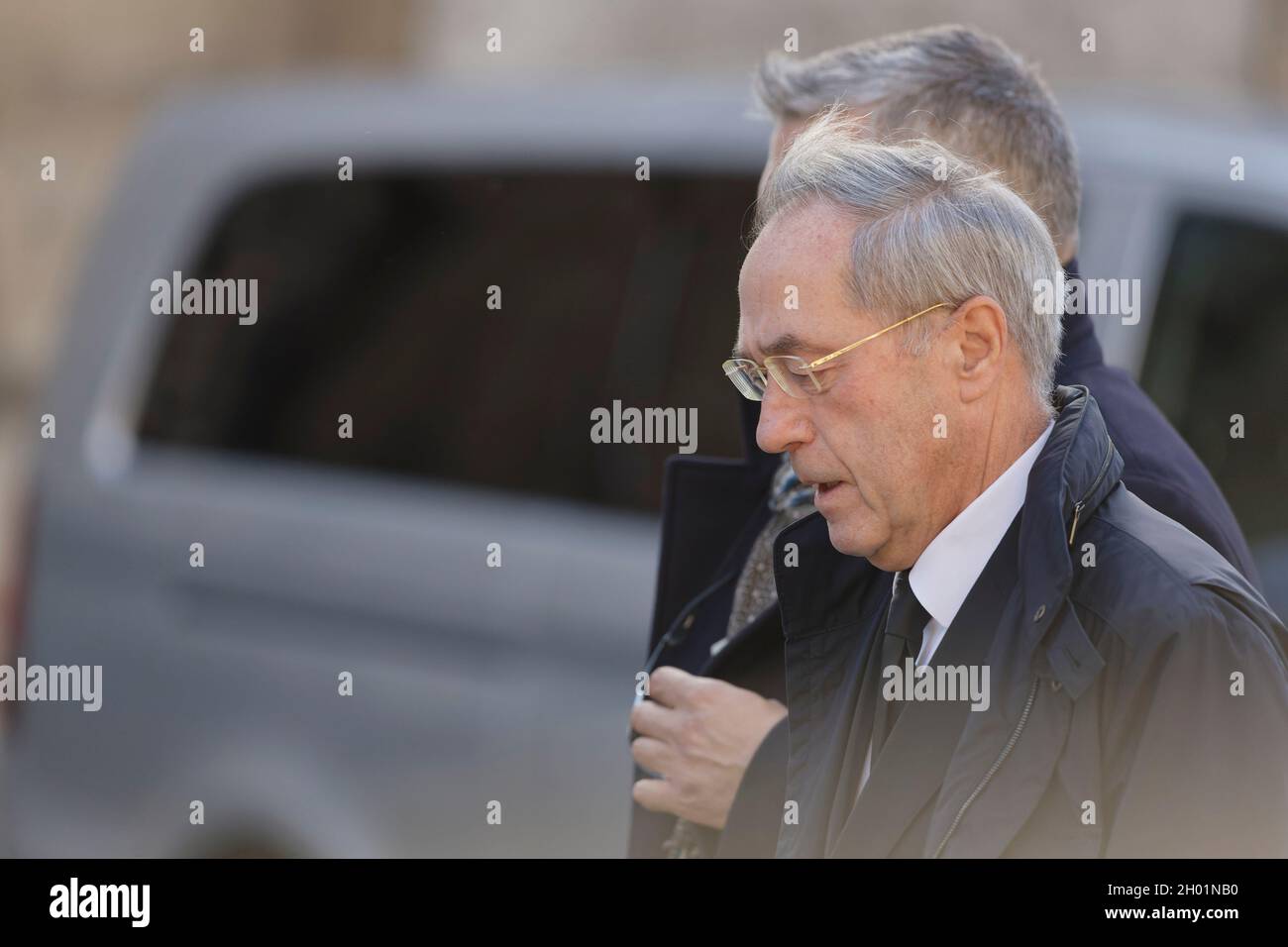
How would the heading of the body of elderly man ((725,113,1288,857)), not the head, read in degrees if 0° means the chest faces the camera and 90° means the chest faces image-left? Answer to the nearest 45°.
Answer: approximately 45°

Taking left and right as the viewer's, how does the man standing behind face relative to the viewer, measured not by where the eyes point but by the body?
facing to the left of the viewer

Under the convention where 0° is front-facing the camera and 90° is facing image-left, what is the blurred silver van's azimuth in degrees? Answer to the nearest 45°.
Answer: approximately 270°

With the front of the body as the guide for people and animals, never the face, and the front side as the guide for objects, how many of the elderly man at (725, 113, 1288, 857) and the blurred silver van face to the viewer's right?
1

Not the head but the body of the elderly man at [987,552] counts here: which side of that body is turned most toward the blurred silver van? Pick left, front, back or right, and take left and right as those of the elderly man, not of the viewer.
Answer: right

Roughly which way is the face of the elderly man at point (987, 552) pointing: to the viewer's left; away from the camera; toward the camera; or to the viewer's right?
to the viewer's left

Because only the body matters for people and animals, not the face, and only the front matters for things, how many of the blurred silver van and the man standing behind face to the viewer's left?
1

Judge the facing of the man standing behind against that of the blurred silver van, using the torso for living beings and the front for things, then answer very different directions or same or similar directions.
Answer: very different directions

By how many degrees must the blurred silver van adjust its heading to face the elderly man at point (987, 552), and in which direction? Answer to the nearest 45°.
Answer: approximately 90° to its right

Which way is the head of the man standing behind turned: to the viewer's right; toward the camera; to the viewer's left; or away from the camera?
to the viewer's left
